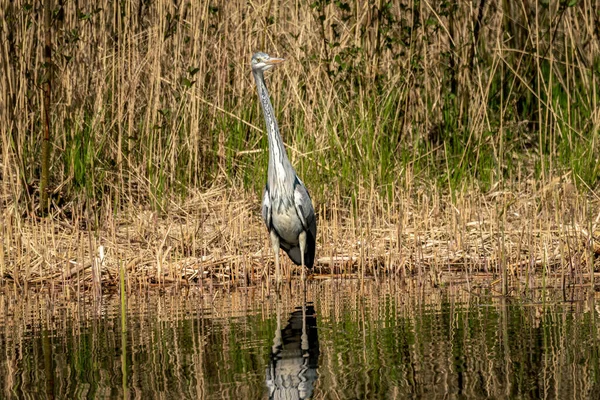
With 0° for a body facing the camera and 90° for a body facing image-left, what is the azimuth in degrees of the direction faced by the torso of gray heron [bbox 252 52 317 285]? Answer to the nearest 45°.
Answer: approximately 0°
